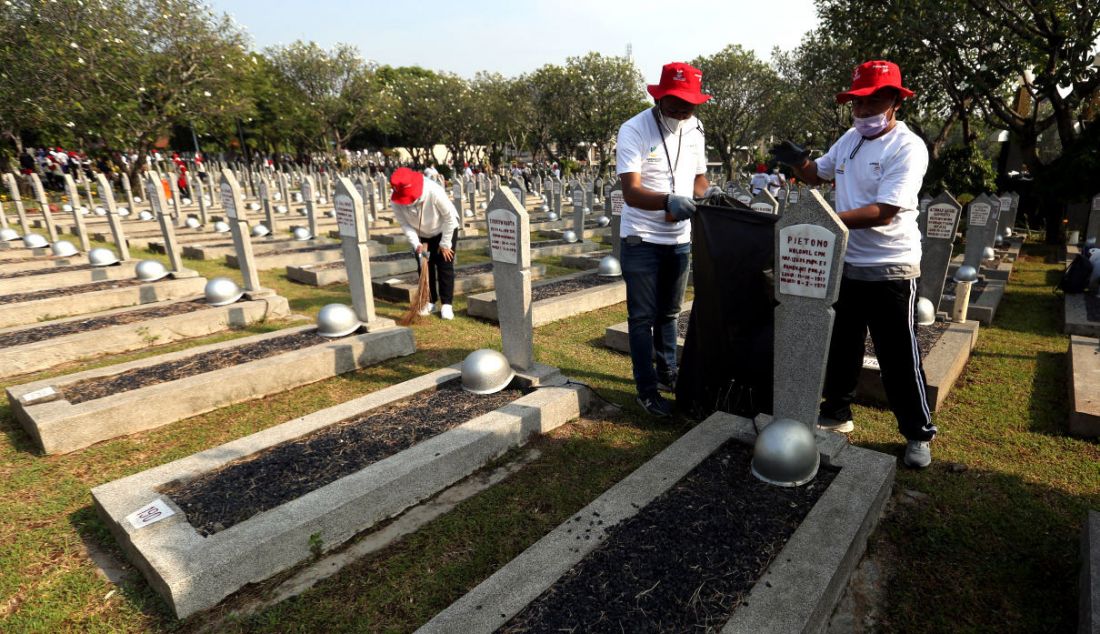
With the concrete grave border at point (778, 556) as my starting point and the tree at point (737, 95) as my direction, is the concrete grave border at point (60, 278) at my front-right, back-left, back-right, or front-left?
front-left

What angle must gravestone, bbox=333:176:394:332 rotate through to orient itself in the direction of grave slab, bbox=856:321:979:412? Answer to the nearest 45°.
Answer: approximately 90° to its left

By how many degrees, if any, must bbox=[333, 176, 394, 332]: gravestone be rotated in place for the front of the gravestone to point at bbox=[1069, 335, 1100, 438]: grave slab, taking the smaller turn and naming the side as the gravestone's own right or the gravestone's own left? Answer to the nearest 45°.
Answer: approximately 90° to the gravestone's own left

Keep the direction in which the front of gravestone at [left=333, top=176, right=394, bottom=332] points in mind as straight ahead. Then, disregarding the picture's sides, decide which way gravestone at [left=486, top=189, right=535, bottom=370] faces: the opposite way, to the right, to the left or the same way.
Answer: the same way

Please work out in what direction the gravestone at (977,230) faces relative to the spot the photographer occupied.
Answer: facing the viewer

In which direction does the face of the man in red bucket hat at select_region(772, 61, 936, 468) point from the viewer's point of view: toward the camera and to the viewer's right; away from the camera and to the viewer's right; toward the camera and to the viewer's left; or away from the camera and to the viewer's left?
toward the camera and to the viewer's left

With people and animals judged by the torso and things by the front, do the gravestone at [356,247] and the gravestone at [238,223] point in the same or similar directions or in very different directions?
same or similar directions

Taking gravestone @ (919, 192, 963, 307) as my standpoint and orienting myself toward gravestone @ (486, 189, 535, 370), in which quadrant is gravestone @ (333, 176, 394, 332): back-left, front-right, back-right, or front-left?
front-right

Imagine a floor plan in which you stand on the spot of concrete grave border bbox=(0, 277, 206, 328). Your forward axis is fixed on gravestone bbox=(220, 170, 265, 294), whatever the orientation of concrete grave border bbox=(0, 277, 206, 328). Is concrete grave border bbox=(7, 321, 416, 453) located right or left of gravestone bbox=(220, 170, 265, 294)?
right

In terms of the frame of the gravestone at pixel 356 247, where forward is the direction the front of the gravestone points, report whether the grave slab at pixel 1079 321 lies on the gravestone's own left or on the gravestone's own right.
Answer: on the gravestone's own left

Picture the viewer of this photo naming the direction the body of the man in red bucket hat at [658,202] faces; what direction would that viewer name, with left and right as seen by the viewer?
facing the viewer and to the right of the viewer

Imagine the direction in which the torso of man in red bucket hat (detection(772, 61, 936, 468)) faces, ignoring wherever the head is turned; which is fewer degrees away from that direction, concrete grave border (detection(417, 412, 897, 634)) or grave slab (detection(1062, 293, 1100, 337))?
the concrete grave border

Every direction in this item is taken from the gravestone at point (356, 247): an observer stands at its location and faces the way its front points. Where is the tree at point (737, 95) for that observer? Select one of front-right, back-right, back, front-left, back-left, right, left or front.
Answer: back

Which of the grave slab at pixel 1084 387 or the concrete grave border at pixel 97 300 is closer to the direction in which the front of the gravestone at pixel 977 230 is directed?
the grave slab

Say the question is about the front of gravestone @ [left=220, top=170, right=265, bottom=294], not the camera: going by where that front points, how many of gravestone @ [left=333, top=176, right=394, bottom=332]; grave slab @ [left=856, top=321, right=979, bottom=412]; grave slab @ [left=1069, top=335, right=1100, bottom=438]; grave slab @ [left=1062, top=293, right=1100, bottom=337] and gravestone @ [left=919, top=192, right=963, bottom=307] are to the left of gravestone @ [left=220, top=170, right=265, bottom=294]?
5

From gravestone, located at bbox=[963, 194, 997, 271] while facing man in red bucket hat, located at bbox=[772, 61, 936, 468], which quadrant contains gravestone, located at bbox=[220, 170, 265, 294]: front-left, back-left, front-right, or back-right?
front-right

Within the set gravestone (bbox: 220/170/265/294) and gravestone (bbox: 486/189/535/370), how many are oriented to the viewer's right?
0

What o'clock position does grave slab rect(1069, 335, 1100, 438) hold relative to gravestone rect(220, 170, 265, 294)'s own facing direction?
The grave slab is roughly at 9 o'clock from the gravestone.

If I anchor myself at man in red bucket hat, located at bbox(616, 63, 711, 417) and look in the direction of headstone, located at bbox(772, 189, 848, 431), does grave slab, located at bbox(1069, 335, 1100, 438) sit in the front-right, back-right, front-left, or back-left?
front-left

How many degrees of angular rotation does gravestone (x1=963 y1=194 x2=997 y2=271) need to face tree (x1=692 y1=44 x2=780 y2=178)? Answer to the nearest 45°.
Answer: approximately 135° to its right

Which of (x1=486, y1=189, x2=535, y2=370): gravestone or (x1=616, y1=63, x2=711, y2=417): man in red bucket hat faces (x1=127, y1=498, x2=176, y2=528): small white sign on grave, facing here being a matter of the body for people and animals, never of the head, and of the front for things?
the gravestone
